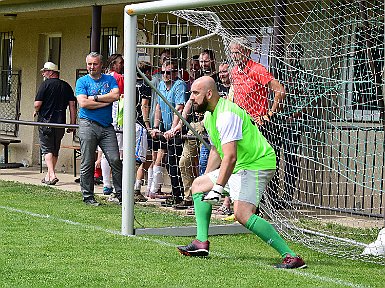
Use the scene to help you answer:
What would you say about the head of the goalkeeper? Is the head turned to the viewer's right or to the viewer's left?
to the viewer's left

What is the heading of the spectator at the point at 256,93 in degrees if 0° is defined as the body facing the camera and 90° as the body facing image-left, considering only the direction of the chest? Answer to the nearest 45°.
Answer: approximately 45°

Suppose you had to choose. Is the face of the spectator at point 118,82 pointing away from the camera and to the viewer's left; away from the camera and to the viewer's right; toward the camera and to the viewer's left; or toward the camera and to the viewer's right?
toward the camera and to the viewer's right

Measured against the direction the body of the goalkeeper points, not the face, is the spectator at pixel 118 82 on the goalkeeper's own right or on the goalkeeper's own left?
on the goalkeeper's own right

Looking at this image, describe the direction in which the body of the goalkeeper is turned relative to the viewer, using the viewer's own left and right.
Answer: facing to the left of the viewer
